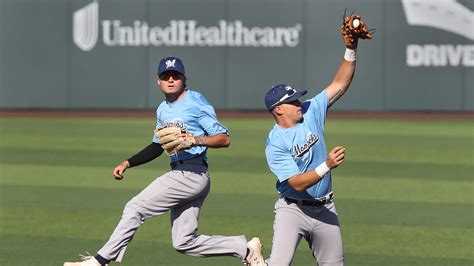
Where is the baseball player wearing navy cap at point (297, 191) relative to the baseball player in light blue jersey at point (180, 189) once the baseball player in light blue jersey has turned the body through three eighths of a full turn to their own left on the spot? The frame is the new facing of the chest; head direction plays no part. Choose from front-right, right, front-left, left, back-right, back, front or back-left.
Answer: front-right
